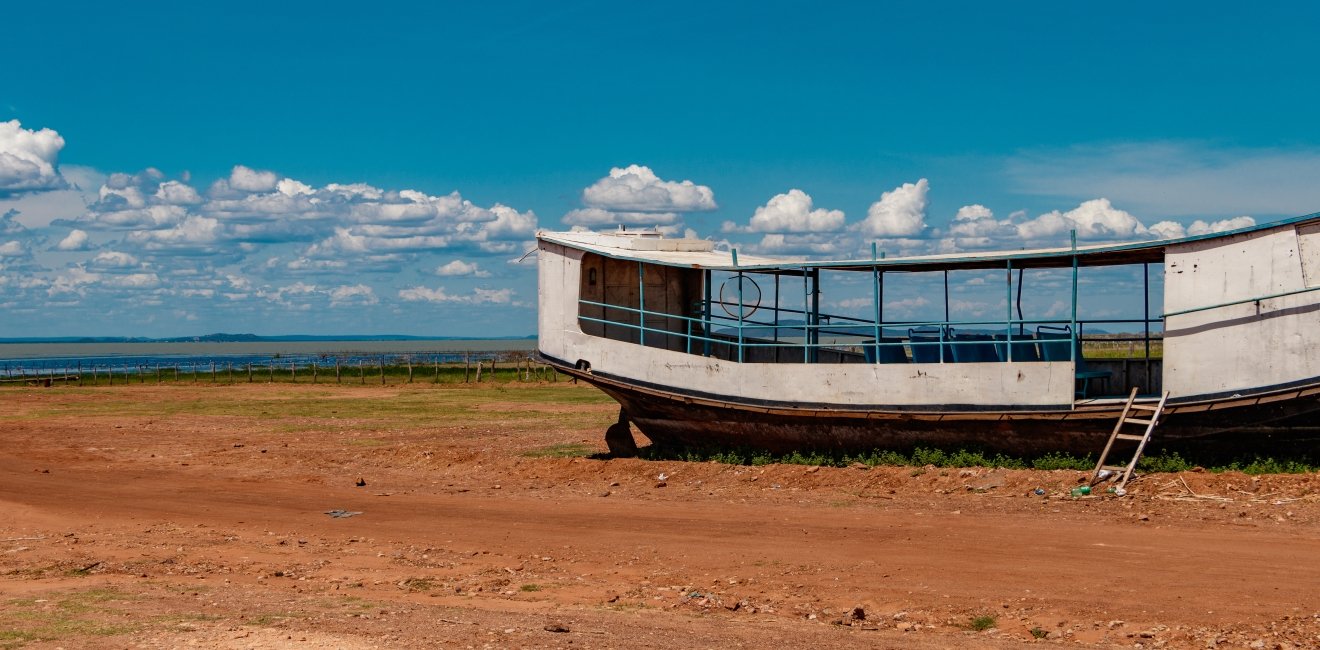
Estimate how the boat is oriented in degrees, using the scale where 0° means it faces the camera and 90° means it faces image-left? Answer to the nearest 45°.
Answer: approximately 270°
